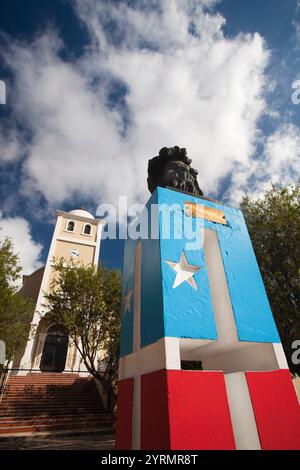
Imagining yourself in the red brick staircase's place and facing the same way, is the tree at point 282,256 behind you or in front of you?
in front

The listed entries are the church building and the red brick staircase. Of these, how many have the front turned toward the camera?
2

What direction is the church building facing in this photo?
toward the camera

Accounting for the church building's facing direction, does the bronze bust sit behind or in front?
in front

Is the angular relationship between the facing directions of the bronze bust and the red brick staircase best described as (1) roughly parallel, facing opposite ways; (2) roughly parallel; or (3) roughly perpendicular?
roughly parallel
